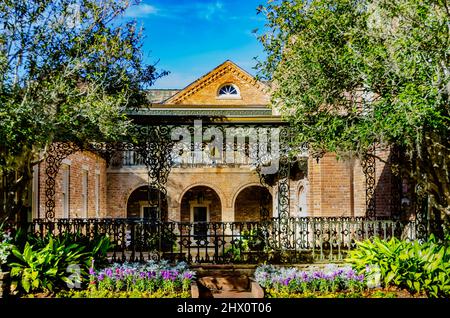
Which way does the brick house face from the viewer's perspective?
toward the camera

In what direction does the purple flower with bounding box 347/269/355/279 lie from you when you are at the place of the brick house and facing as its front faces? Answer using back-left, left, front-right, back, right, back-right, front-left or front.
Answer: front

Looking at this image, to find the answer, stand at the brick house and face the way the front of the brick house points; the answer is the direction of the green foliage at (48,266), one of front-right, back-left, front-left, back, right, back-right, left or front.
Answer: front

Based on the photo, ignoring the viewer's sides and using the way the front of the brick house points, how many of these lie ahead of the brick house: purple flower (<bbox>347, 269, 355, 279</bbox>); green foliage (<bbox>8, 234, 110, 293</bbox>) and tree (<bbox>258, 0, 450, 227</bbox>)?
3

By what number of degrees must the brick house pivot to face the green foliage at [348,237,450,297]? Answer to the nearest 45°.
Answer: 0° — it already faces it

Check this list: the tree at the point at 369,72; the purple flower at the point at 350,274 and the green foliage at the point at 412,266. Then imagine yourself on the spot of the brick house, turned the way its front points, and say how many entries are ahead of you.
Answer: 3

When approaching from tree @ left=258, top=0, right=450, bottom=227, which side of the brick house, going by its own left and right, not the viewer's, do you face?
front

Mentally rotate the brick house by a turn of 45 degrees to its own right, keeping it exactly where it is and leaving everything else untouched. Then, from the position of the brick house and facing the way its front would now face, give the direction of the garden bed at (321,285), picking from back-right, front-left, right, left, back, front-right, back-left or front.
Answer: front-left

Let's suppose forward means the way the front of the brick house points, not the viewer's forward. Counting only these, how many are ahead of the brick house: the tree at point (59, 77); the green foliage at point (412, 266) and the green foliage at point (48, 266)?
3

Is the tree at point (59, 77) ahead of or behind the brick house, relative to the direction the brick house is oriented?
ahead
